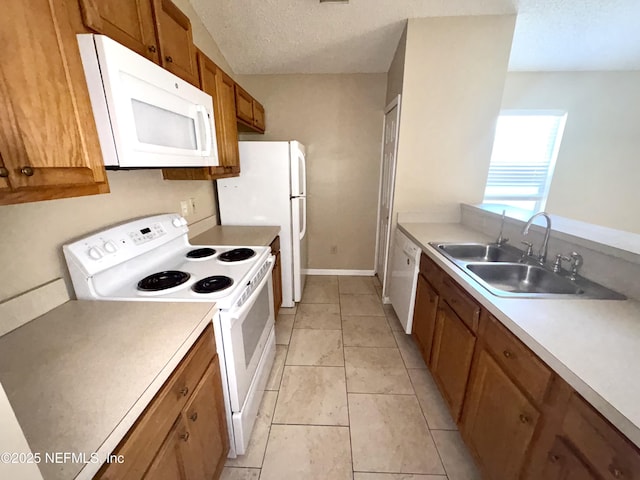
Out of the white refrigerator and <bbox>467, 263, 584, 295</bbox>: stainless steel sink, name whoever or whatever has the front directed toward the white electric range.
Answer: the stainless steel sink

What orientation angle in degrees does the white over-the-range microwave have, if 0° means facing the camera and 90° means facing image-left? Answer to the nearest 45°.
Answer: approximately 315°

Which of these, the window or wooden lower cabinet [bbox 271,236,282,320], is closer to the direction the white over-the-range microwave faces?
the window

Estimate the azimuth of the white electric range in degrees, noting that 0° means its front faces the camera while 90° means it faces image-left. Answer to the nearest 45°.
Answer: approximately 315°
